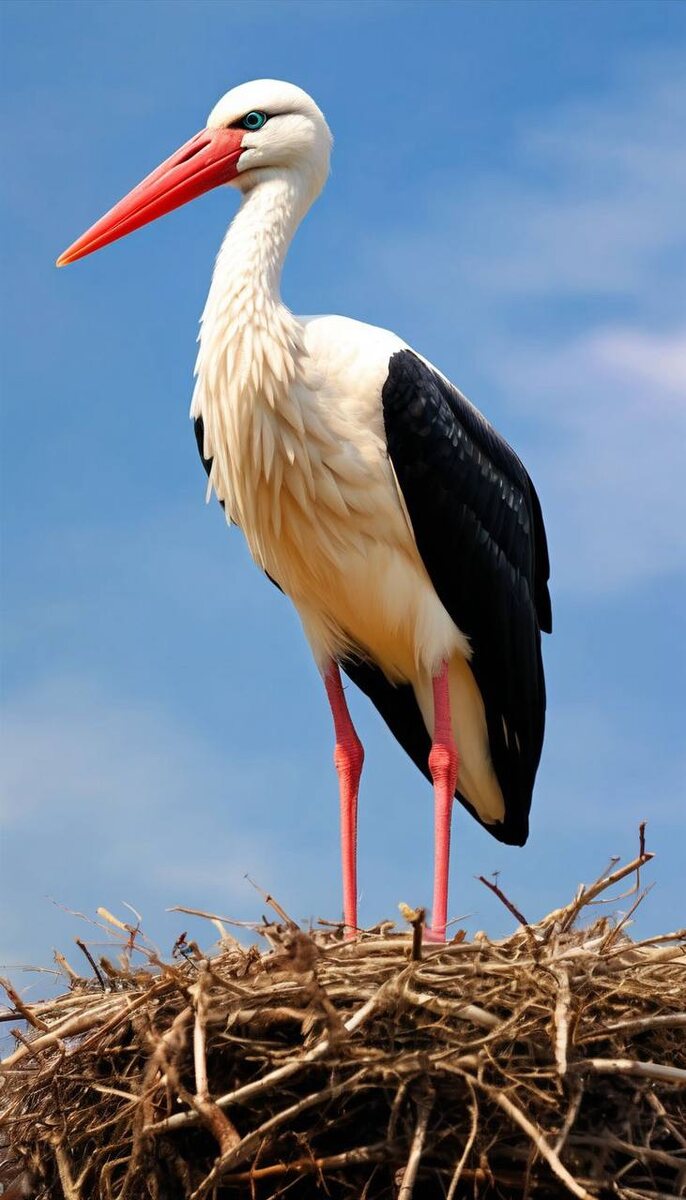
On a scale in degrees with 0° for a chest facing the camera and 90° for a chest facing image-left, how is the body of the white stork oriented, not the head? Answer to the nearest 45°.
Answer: approximately 45°
